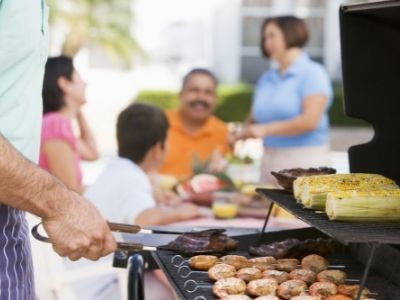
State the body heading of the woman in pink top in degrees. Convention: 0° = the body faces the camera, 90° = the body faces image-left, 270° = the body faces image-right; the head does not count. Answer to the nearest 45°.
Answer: approximately 270°

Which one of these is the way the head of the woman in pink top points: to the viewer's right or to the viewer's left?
to the viewer's right

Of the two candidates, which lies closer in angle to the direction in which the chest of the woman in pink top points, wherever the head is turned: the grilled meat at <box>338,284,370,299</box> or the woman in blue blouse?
the woman in blue blouse

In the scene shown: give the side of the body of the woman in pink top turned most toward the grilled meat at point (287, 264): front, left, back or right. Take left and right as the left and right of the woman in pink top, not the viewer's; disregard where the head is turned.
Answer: right

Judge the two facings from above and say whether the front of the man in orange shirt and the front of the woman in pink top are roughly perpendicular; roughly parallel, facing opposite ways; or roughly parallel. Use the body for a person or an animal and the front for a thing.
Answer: roughly perpendicular
